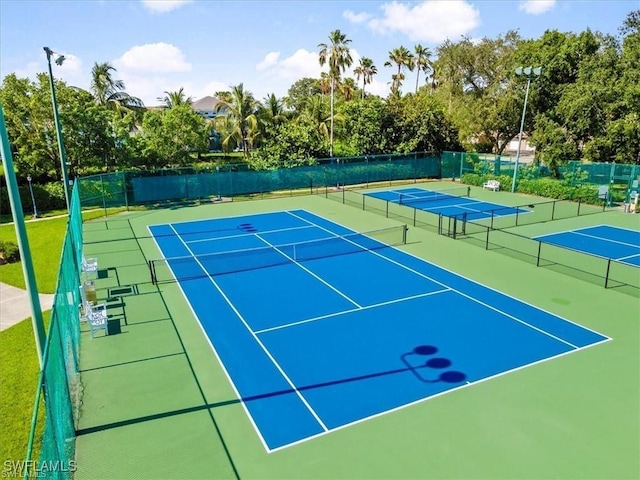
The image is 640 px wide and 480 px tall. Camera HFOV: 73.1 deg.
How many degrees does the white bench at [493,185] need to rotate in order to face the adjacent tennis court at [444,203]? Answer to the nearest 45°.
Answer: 0° — it already faces it

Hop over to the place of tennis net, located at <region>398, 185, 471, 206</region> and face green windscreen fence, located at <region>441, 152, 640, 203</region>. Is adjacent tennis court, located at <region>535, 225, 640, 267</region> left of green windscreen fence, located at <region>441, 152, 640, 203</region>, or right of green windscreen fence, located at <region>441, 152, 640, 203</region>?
right

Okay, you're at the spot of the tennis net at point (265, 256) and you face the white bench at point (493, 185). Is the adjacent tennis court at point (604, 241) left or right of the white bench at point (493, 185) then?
right

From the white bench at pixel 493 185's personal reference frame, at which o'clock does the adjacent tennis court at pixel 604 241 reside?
The adjacent tennis court is roughly at 10 o'clock from the white bench.

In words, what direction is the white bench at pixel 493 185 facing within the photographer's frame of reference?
facing the viewer and to the left of the viewer

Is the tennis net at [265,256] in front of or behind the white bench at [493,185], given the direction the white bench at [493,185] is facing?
in front
